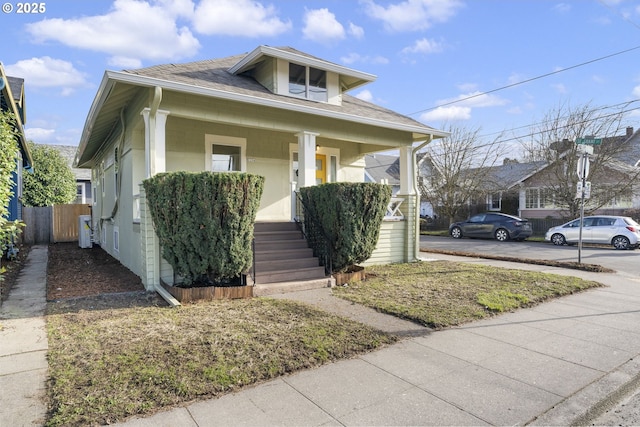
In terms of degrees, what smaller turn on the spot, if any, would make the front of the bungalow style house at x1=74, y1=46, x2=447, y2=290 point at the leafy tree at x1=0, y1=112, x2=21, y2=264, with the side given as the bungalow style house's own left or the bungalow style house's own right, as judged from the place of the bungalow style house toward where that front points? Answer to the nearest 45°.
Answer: approximately 90° to the bungalow style house's own right

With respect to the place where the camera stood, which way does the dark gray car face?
facing away from the viewer and to the left of the viewer

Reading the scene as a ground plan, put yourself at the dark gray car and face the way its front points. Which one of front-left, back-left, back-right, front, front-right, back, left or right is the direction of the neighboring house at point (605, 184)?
right

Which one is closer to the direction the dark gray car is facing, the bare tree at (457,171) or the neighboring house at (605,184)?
the bare tree

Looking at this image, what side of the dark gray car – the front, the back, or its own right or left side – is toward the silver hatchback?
back

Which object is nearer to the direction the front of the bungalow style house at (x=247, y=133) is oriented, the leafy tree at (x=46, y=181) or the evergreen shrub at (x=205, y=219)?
the evergreen shrub
